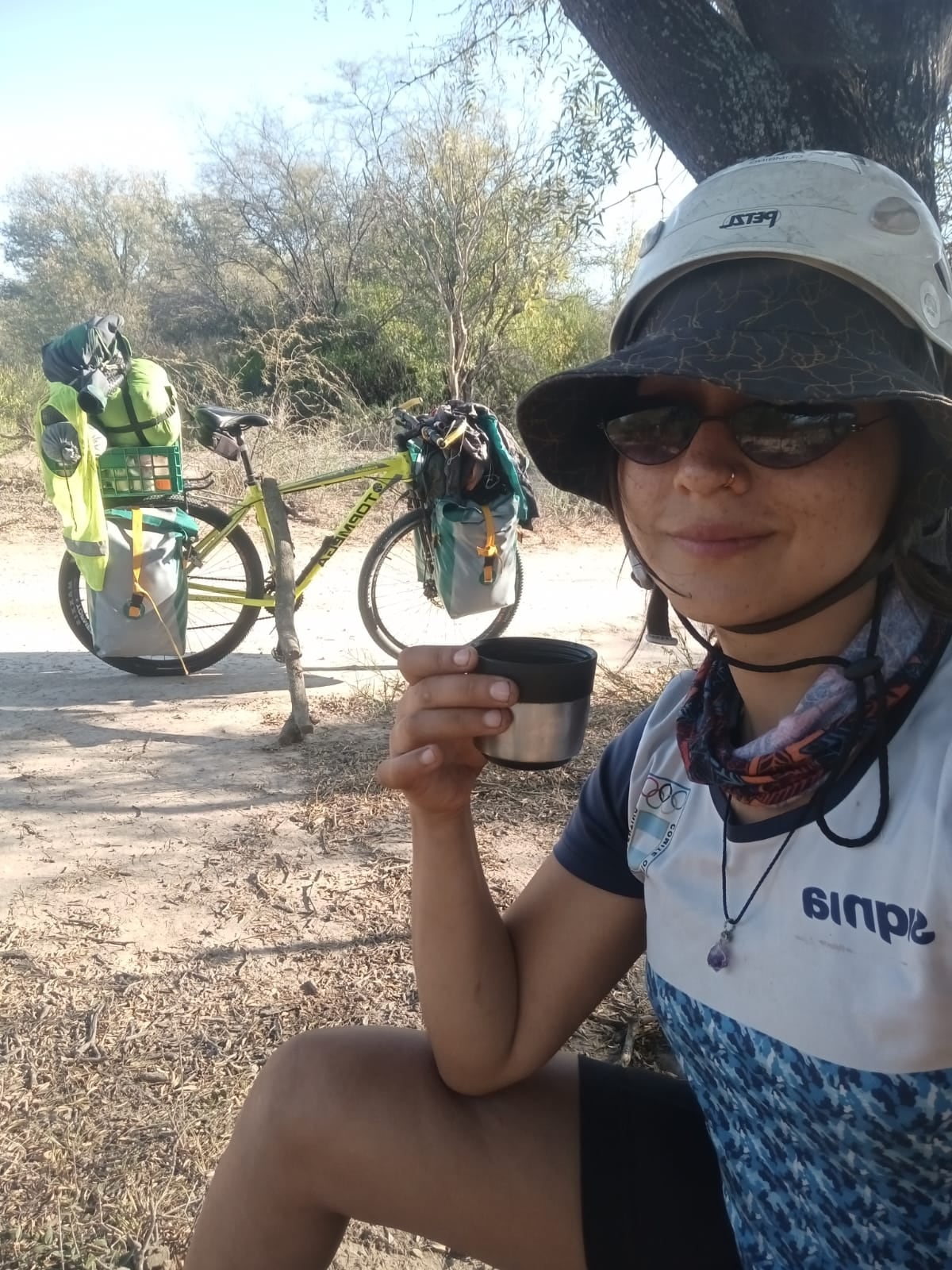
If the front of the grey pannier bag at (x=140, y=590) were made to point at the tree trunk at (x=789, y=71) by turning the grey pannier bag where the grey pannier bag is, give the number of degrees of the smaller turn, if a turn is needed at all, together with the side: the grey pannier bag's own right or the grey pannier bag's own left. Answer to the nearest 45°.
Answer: approximately 45° to the grey pannier bag's own left

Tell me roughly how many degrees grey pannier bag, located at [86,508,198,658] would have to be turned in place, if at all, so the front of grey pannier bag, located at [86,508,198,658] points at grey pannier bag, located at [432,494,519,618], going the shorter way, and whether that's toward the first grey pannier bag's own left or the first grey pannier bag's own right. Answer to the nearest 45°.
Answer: approximately 90° to the first grey pannier bag's own left

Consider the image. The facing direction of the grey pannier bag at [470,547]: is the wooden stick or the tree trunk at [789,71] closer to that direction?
the tree trunk

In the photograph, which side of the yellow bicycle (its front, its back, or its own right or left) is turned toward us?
right

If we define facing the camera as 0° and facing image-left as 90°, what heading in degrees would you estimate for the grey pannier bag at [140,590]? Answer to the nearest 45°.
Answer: approximately 0°

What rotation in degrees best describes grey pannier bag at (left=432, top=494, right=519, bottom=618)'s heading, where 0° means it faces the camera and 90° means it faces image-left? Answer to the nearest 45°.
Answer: approximately 0°
